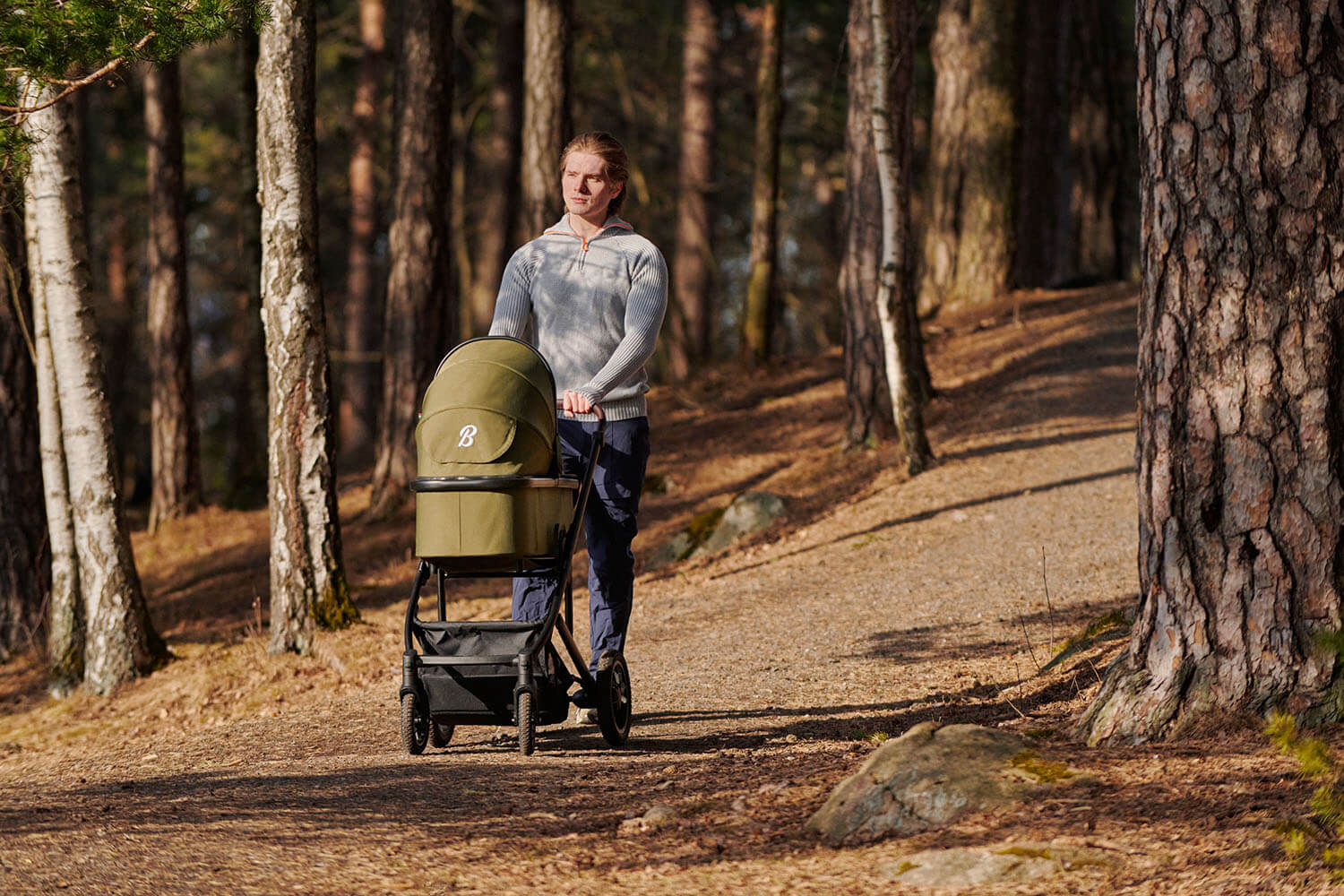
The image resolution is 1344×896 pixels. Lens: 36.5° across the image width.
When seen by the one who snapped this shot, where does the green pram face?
facing the viewer and to the left of the viewer

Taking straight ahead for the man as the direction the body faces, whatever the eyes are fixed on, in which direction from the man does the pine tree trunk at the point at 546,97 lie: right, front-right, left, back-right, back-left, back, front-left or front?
back

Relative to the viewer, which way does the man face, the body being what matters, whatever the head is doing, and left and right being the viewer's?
facing the viewer

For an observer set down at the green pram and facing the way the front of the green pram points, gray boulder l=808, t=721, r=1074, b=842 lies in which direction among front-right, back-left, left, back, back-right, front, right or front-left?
left

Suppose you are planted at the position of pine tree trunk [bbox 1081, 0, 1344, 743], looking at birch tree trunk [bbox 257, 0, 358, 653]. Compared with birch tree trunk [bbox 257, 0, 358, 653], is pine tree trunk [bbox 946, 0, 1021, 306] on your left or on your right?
right

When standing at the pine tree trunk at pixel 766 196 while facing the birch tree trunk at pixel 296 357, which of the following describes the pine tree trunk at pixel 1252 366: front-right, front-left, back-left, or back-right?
front-left

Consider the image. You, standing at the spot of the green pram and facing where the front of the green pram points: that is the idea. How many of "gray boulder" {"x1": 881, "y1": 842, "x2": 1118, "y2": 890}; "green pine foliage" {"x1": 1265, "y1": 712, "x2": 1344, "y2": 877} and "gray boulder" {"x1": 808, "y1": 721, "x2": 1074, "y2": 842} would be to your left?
3

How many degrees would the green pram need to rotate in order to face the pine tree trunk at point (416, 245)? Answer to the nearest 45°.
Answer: approximately 135° to its right

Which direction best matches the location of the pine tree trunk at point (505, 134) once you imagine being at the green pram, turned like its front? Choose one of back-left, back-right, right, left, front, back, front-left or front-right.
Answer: back-right
